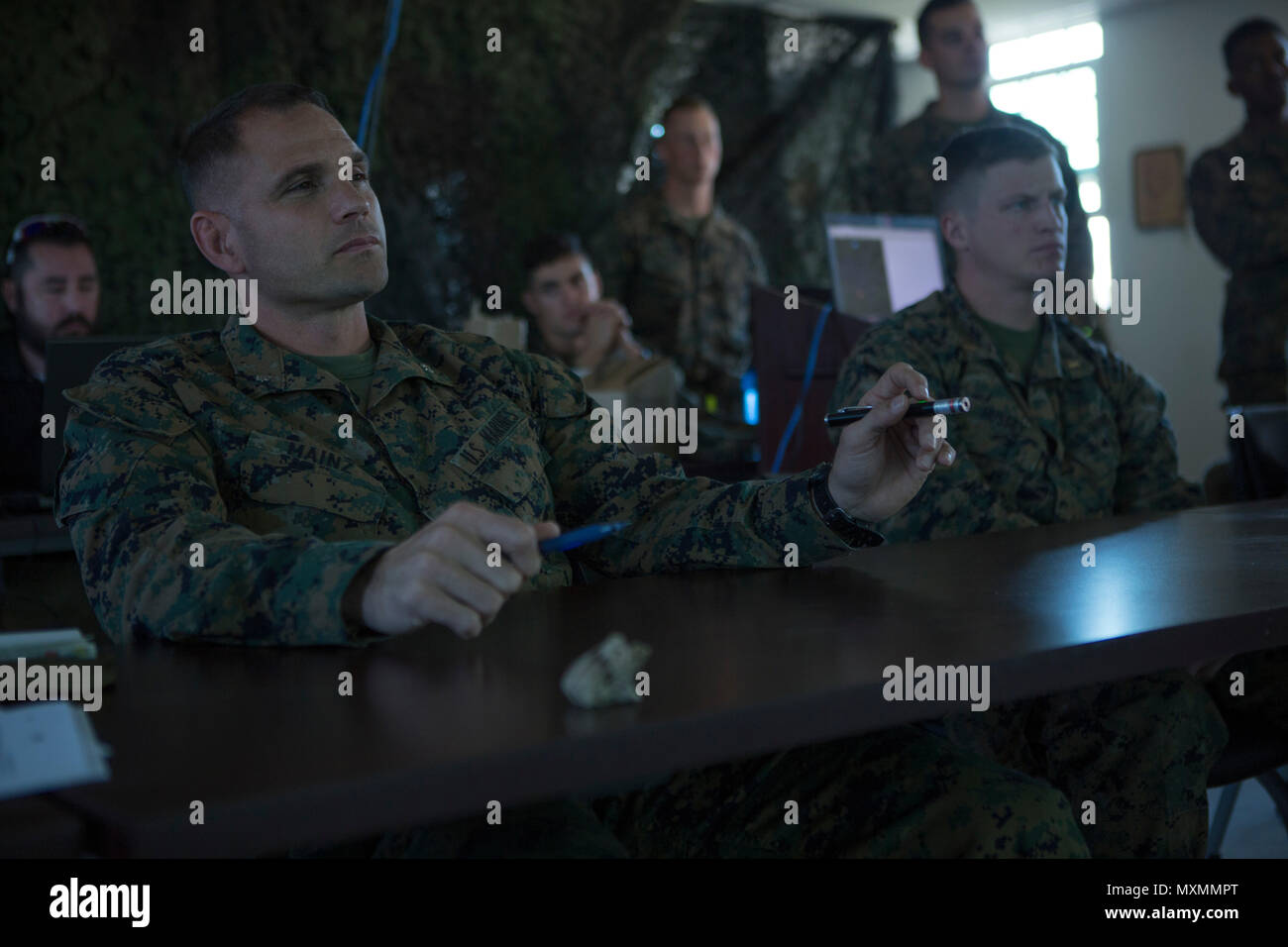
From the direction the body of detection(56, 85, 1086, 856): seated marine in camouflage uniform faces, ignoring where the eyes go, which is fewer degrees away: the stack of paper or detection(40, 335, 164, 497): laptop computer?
the stack of paper

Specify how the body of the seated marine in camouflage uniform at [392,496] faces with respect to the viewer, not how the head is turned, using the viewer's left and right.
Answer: facing the viewer and to the right of the viewer

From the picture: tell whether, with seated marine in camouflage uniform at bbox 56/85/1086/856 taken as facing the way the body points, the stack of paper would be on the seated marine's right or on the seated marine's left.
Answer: on the seated marine's right

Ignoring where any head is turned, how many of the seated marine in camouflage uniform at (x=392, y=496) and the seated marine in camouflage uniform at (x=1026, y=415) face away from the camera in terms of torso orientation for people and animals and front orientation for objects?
0

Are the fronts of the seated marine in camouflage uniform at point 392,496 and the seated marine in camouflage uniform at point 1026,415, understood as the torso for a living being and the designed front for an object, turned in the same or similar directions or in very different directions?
same or similar directions

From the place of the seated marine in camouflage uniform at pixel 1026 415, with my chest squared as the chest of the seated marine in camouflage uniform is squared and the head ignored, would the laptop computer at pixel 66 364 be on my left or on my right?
on my right
